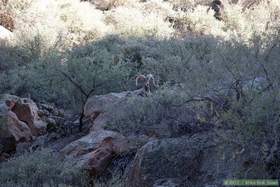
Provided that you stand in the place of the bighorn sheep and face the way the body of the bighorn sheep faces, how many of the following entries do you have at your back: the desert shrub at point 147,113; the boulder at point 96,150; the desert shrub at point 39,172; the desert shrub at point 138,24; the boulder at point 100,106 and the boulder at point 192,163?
1

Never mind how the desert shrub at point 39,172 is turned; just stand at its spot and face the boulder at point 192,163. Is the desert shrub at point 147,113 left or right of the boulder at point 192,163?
left

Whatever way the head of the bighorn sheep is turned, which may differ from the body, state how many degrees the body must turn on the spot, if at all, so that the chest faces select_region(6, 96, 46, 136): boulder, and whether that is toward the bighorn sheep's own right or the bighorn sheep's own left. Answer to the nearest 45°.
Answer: approximately 90° to the bighorn sheep's own right

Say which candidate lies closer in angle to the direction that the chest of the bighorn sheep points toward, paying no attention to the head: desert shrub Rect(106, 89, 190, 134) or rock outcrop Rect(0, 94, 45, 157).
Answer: the desert shrub

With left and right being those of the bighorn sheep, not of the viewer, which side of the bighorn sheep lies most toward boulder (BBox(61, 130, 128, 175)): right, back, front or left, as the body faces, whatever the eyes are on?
front

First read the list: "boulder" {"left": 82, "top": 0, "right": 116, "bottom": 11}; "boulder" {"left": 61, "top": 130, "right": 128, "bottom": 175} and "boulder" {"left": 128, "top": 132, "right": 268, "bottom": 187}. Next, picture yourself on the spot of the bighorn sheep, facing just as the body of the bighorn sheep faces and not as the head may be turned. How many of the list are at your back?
1

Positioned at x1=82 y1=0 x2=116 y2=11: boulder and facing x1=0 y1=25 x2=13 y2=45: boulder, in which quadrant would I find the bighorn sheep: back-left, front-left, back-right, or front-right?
front-left

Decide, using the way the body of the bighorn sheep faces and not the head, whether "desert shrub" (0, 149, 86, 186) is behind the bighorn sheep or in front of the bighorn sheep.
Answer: in front

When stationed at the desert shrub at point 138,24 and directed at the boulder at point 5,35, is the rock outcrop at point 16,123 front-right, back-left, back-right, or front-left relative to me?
front-left

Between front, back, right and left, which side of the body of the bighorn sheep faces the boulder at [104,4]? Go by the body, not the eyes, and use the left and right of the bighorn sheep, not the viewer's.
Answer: back

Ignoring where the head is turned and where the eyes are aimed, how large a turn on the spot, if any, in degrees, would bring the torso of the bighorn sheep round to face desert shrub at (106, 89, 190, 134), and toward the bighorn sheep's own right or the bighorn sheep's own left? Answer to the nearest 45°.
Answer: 0° — it already faces it

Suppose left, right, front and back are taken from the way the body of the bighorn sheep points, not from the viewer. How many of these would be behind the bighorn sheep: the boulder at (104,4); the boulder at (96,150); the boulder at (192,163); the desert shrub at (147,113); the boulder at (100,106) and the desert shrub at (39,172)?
1

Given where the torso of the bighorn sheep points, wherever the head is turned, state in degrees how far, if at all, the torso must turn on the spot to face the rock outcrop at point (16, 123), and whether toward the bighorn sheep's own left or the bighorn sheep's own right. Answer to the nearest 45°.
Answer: approximately 90° to the bighorn sheep's own right

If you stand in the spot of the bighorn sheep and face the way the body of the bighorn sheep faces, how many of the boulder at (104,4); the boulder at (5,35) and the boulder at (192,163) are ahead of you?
1

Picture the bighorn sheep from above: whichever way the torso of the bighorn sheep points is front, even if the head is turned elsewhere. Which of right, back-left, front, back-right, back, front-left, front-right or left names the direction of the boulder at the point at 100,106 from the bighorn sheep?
front-right

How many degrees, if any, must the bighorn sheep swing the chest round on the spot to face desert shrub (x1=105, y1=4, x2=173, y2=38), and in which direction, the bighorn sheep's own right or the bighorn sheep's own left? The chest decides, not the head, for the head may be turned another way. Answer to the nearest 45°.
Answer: approximately 180°

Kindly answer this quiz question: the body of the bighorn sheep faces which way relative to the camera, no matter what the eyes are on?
toward the camera
